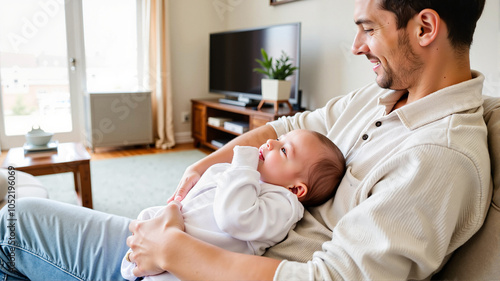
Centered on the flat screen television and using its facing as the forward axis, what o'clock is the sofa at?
The sofa is roughly at 10 o'clock from the flat screen television.

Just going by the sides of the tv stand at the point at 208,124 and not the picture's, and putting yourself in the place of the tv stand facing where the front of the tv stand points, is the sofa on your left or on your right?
on your left

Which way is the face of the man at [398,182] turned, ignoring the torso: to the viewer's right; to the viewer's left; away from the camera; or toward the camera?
to the viewer's left

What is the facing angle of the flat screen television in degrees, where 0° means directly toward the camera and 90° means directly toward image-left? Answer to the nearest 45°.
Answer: approximately 45°

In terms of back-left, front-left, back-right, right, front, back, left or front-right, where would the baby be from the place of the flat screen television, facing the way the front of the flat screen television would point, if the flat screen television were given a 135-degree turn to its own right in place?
back

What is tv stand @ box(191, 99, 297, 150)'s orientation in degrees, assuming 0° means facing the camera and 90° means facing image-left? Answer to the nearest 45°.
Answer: approximately 45°

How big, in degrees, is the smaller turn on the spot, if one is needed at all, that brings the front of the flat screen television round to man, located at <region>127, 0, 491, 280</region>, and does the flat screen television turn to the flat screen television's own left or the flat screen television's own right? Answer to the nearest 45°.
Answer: approximately 45° to the flat screen television's own left
